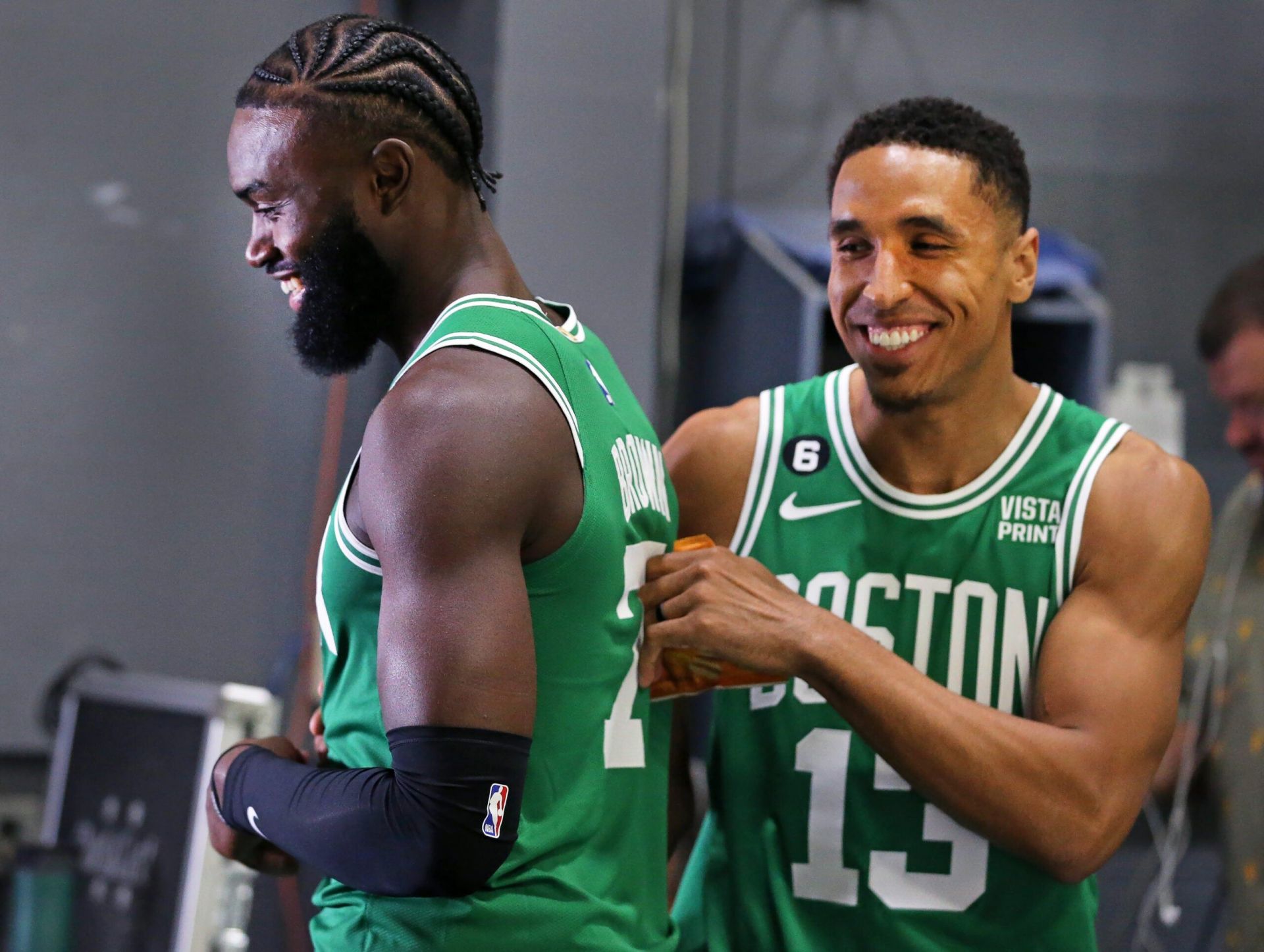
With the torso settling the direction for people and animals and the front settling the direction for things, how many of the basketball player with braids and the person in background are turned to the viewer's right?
0

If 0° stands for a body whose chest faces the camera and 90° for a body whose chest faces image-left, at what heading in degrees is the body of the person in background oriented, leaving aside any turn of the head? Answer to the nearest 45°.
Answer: approximately 45°

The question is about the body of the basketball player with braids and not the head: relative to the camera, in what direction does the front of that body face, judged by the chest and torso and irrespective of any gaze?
to the viewer's left

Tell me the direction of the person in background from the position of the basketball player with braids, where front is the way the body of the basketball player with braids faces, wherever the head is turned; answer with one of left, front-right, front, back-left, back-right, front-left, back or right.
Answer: back-right

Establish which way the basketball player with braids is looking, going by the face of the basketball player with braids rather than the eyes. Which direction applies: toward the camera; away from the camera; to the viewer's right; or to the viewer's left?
to the viewer's left

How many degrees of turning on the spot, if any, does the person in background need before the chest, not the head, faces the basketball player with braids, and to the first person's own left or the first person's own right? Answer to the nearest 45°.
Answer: approximately 45° to the first person's own left
